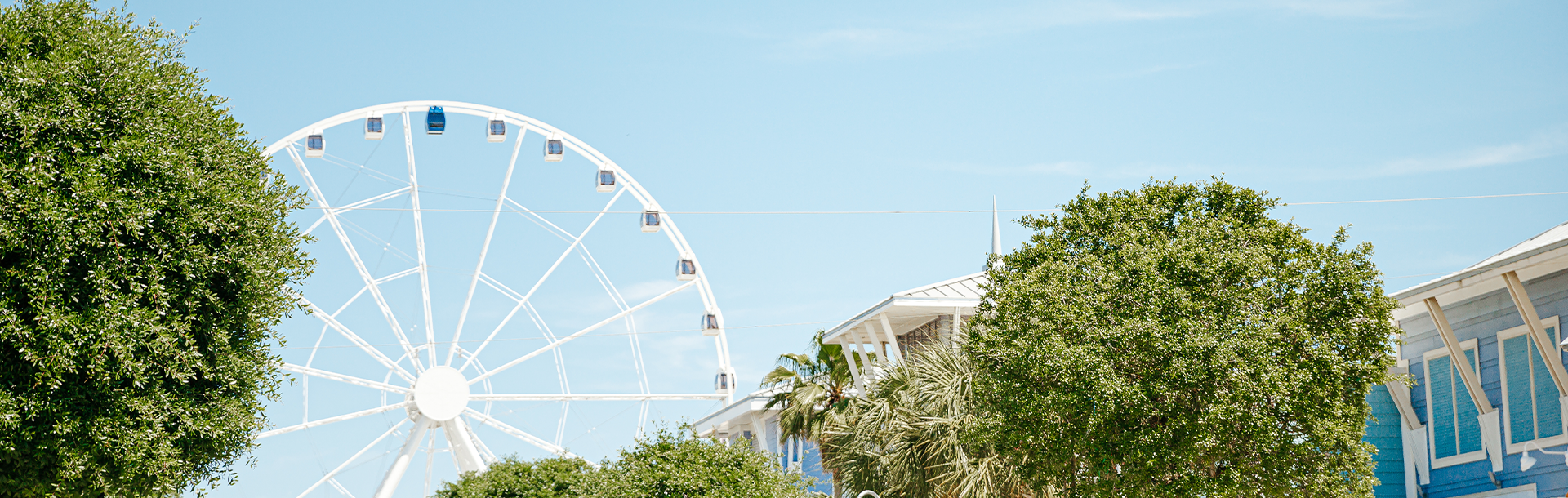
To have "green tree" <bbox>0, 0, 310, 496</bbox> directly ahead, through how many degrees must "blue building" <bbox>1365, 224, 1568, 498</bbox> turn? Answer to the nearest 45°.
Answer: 0° — it already faces it

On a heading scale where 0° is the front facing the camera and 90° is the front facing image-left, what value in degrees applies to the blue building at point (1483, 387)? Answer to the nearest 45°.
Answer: approximately 45°

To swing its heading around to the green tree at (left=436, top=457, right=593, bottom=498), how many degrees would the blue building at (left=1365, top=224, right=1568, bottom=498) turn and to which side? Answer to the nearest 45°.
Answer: approximately 45° to its right

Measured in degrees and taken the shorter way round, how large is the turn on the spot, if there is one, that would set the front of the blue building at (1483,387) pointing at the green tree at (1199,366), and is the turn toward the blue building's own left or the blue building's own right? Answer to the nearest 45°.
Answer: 0° — it already faces it
